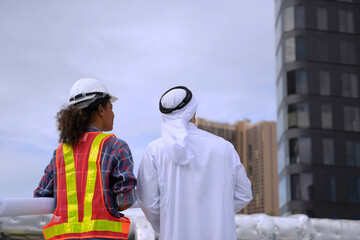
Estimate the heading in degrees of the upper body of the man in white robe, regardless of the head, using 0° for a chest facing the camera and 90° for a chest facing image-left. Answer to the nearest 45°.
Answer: approximately 180°

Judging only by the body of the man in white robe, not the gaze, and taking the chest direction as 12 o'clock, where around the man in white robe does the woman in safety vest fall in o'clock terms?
The woman in safety vest is roughly at 8 o'clock from the man in white robe.

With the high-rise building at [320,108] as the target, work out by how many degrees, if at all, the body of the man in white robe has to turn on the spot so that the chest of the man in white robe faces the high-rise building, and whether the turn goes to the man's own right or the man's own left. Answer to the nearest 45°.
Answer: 0° — they already face it

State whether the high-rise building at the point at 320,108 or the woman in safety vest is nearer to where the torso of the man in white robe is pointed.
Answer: the high-rise building

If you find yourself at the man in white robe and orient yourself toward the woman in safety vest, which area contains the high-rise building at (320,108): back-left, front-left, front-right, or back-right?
back-right
